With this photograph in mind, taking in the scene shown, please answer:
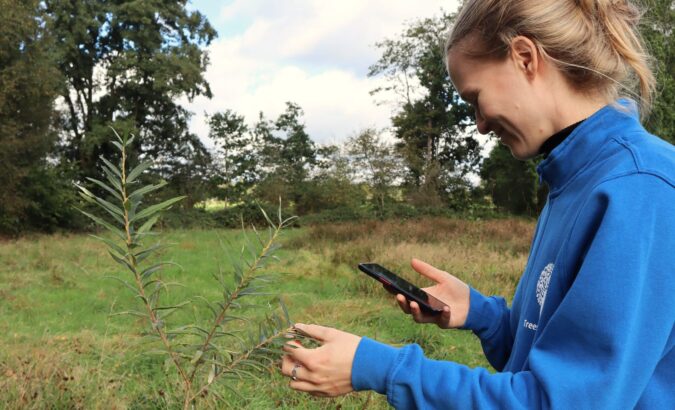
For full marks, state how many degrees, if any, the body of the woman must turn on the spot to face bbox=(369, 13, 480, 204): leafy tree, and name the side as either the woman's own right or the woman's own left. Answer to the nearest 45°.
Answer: approximately 90° to the woman's own right

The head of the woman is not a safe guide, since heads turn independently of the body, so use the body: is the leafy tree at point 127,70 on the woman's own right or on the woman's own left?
on the woman's own right

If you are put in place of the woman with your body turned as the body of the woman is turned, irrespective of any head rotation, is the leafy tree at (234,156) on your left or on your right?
on your right

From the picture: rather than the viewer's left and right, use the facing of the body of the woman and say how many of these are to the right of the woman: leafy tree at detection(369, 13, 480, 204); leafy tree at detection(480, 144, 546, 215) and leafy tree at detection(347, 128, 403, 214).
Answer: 3

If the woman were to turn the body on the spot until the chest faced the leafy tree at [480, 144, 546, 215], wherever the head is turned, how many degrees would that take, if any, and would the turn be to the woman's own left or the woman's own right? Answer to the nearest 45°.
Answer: approximately 90° to the woman's own right

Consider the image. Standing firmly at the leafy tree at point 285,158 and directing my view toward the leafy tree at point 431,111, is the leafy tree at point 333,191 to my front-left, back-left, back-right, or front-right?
front-right

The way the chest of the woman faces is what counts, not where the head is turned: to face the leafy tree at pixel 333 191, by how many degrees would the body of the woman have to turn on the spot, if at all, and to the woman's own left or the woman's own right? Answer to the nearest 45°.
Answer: approximately 90° to the woman's own right

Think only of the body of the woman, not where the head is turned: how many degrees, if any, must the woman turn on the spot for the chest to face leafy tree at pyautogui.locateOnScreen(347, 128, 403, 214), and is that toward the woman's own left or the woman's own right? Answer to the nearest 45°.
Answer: approximately 90° to the woman's own right

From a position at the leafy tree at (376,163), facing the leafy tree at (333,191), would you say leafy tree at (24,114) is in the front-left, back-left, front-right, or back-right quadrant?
front-left

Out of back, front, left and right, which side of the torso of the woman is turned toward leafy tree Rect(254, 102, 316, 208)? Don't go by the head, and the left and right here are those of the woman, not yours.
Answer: right

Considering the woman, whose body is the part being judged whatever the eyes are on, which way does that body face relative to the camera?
to the viewer's left

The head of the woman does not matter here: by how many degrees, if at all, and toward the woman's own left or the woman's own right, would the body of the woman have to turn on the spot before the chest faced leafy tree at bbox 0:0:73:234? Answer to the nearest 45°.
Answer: approximately 45° to the woman's own right

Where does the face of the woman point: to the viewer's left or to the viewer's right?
to the viewer's left
